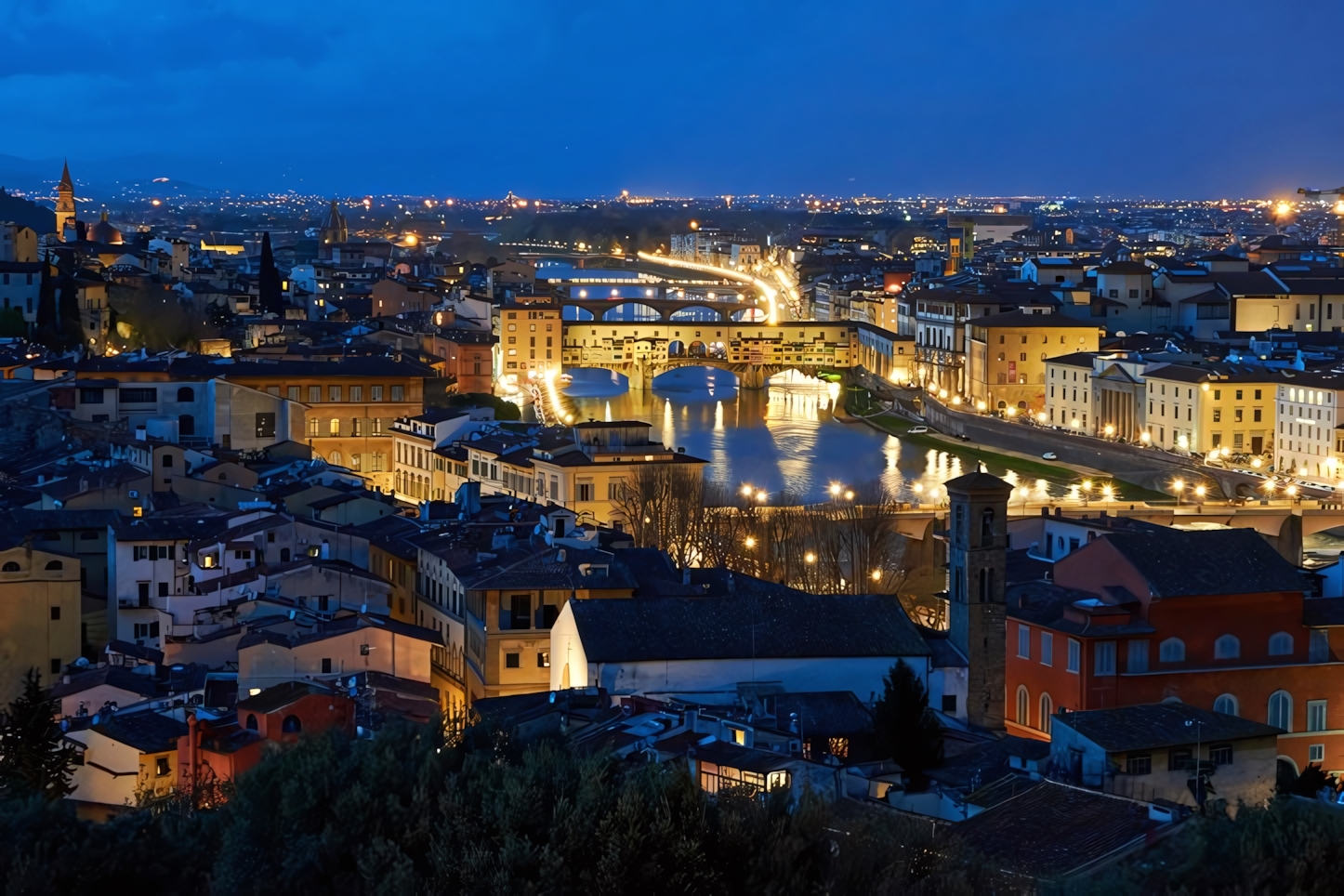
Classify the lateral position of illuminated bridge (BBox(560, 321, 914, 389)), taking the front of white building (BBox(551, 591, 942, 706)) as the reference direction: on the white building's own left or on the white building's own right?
on the white building's own right

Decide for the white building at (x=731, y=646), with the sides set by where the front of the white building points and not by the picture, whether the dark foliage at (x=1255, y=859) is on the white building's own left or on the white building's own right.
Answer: on the white building's own left
